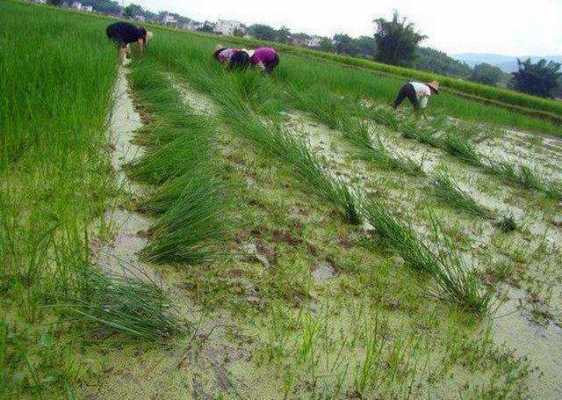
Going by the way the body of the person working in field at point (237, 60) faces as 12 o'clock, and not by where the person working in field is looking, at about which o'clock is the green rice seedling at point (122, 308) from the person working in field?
The green rice seedling is roughly at 9 o'clock from the person working in field.

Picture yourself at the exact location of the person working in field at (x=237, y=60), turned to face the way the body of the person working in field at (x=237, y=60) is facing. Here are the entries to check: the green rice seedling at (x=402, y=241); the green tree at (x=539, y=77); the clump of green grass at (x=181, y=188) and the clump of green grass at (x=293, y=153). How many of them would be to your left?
3

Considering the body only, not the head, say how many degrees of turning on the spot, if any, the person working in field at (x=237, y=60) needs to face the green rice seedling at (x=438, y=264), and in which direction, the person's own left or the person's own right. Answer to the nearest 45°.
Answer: approximately 90° to the person's own left

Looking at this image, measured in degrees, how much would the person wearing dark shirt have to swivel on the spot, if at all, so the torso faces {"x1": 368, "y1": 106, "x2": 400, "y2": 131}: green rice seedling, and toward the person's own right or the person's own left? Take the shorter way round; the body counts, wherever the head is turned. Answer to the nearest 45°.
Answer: approximately 45° to the person's own right

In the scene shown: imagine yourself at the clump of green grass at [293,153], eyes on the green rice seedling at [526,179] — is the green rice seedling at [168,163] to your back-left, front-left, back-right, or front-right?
back-right

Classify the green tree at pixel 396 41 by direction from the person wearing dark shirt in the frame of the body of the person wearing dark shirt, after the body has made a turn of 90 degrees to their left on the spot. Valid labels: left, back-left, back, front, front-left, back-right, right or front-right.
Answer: front-right

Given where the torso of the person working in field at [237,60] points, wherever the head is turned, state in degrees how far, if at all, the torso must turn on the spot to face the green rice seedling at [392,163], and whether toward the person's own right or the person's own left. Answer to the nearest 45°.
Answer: approximately 90° to the person's own left

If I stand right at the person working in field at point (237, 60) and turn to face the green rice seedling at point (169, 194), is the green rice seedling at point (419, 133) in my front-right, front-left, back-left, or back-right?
front-left

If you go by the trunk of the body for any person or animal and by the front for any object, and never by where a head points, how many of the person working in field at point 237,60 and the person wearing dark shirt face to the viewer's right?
1

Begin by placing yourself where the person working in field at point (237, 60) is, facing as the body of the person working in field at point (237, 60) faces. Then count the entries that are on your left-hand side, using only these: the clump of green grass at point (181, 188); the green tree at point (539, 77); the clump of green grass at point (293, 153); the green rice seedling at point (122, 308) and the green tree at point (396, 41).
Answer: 3

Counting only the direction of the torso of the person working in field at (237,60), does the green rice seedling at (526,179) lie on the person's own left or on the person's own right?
on the person's own left

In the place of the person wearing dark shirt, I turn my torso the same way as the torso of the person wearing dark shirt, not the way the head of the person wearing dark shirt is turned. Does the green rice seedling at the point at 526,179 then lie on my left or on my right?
on my right

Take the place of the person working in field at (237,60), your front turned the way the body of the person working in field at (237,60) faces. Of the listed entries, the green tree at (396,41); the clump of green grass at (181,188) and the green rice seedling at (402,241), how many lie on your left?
2

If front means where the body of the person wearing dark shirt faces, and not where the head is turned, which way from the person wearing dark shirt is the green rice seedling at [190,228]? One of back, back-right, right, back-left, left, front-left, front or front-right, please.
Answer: right

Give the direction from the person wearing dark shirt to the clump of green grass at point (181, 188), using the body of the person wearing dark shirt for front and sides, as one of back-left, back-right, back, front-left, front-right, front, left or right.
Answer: right

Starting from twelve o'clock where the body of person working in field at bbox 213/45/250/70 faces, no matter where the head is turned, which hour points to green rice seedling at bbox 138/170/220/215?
The green rice seedling is roughly at 9 o'clock from the person working in field.

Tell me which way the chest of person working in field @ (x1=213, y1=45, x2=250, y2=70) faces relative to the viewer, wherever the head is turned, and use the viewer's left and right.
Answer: facing to the left of the viewer

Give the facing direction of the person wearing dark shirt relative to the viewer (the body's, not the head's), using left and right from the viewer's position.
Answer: facing to the right of the viewer

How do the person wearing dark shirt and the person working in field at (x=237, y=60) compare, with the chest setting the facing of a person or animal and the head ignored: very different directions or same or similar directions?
very different directions

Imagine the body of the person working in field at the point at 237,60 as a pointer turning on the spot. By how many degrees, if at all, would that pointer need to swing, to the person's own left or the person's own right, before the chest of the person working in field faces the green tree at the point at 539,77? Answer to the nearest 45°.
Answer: approximately 135° to the person's own right
